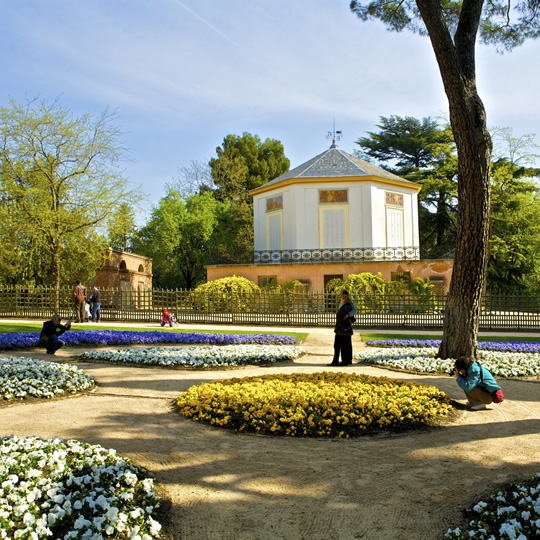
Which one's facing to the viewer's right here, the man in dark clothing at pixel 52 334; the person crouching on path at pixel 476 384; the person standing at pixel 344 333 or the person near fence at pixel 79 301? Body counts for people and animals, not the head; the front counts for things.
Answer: the man in dark clothing

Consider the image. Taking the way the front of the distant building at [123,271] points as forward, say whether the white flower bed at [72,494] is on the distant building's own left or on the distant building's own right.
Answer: on the distant building's own right

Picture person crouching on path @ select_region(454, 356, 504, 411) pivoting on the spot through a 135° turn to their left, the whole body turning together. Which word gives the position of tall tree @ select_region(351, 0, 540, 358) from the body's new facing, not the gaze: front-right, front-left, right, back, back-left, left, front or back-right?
back-left

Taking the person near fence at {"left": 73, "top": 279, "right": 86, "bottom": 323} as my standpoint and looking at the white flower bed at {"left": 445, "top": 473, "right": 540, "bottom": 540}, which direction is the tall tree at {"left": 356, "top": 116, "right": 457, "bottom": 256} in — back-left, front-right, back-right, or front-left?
back-left

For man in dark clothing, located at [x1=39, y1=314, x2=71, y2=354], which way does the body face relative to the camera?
to the viewer's right

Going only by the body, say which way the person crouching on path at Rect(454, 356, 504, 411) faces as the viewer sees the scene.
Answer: to the viewer's left

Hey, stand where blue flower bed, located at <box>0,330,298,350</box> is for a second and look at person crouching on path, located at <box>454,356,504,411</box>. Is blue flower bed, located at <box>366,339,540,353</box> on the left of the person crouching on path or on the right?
left

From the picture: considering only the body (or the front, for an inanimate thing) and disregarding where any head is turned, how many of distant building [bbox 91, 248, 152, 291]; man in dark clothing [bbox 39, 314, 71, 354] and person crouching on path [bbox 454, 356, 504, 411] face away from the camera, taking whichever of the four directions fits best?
0

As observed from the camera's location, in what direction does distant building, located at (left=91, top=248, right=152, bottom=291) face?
facing the viewer and to the right of the viewer

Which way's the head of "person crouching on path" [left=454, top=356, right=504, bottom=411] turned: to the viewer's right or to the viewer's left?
to the viewer's left

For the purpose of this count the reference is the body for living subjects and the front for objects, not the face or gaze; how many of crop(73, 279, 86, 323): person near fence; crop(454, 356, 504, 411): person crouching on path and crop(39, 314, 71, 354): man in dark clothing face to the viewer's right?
1
